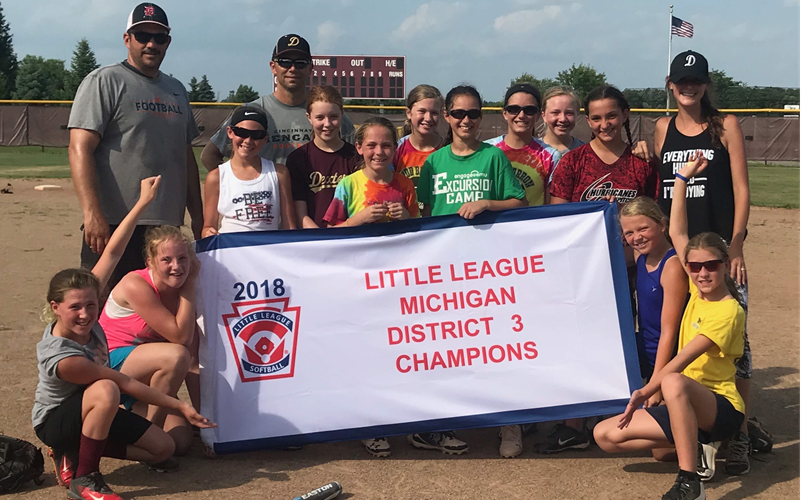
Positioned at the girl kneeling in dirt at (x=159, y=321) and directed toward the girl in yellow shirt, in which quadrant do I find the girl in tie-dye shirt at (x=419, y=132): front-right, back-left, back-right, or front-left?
front-left

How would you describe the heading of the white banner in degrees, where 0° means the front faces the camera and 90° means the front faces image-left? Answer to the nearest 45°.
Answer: approximately 0°

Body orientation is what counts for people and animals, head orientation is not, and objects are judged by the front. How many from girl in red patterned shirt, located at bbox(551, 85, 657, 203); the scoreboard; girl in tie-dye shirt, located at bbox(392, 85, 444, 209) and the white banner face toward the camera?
4

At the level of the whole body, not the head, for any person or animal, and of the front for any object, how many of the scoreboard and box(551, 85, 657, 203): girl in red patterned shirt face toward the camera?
2

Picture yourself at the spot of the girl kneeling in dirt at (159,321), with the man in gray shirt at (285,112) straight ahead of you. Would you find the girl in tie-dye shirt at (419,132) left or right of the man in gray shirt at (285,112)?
right

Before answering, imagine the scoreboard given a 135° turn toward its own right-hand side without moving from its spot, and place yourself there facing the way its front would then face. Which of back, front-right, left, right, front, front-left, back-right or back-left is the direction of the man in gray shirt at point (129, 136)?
back-left

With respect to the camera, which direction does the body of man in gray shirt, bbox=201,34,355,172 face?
toward the camera

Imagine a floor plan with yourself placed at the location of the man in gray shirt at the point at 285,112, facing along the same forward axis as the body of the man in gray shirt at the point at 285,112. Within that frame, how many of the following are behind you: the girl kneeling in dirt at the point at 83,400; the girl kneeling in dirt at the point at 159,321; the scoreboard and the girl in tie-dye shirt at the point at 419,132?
1

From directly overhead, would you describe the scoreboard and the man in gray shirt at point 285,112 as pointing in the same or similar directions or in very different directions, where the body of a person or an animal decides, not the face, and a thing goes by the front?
same or similar directions

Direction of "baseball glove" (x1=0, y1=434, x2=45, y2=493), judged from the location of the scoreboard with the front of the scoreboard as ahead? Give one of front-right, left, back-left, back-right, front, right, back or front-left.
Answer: front

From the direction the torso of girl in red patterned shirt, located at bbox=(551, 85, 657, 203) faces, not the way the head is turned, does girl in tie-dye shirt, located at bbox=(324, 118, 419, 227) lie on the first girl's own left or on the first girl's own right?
on the first girl's own right

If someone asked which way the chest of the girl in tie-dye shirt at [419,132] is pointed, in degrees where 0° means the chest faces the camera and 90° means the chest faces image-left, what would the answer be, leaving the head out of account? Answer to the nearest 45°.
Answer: approximately 0°

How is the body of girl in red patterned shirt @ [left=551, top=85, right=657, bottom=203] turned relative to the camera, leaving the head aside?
toward the camera
